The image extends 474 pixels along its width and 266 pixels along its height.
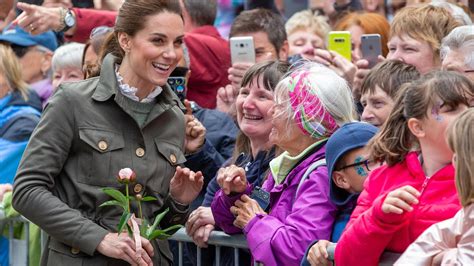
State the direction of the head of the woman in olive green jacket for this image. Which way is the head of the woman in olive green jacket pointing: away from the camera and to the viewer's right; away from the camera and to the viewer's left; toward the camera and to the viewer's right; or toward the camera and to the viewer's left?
toward the camera and to the viewer's right

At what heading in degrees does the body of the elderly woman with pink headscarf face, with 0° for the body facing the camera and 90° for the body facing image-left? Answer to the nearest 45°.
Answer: approximately 90°
